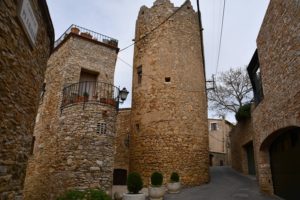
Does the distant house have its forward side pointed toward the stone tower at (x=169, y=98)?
yes

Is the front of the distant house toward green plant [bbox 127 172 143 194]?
yes

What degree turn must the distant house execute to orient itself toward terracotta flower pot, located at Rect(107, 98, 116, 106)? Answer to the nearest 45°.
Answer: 0° — it already faces it

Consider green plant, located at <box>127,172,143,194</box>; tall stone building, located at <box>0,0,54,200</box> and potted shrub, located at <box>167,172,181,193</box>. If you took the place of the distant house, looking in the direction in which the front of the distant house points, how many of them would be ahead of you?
3

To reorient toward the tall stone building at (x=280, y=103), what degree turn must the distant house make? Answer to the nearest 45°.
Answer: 0° — it already faces it

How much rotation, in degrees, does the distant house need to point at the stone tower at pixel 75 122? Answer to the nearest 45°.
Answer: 0° — it already faces it

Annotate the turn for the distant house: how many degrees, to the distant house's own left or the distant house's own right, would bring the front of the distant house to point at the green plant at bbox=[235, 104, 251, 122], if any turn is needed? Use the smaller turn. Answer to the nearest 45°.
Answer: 0° — it already faces it

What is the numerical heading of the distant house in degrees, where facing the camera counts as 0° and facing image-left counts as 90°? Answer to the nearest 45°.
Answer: approximately 0°

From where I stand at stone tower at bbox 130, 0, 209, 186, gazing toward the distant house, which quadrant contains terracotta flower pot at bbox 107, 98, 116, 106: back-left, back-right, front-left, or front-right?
back-left

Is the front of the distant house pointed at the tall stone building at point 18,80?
yes

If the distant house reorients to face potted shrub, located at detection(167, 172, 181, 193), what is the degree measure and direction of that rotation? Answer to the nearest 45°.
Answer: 0° — it already faces it
